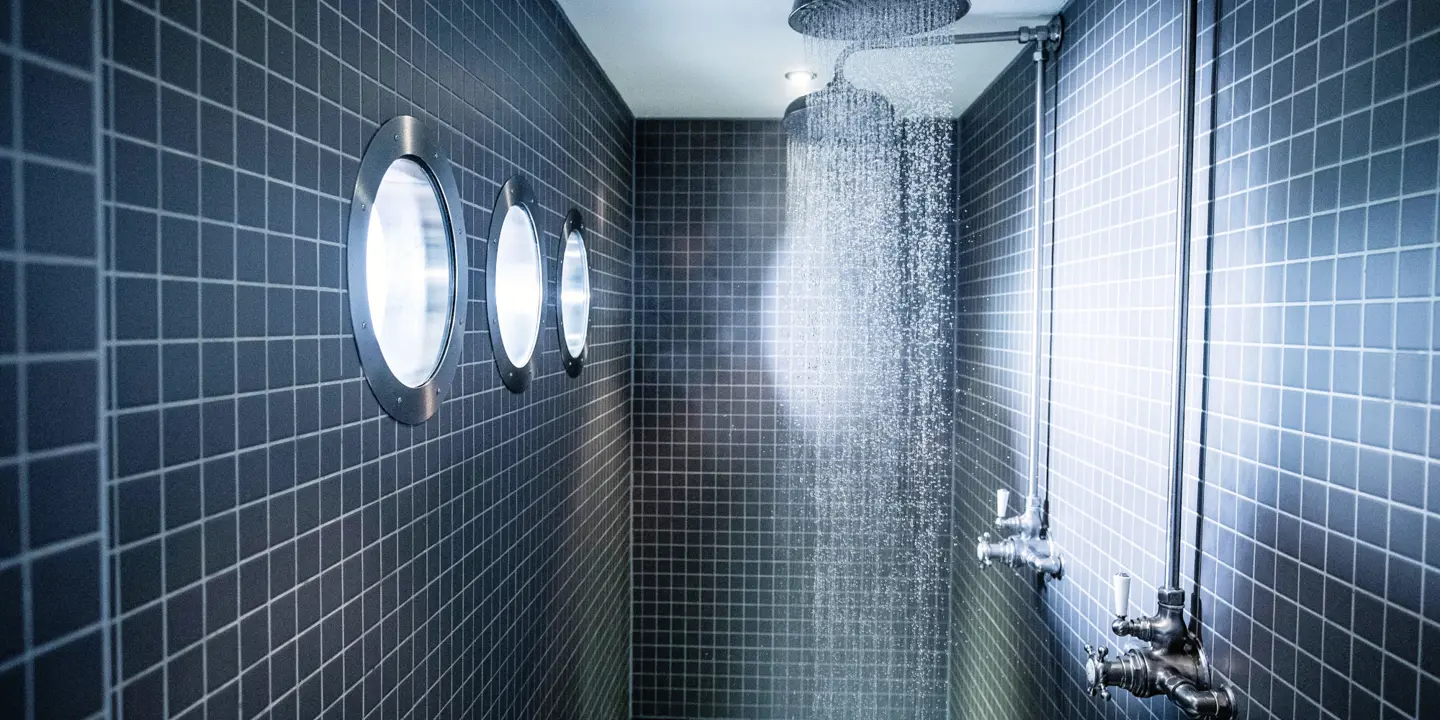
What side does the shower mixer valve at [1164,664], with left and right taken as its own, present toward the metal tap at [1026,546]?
right

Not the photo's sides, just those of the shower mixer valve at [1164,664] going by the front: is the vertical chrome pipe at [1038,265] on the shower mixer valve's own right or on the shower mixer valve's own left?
on the shower mixer valve's own right

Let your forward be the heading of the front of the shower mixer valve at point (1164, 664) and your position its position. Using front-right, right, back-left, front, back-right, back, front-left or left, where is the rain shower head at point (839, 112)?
front-right

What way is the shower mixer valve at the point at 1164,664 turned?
to the viewer's left

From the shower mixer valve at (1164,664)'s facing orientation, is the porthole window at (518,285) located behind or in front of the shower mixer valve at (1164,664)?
in front

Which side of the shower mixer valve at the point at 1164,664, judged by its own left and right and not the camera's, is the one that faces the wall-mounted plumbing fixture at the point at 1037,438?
right

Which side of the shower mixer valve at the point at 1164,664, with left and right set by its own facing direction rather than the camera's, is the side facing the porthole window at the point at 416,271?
front
